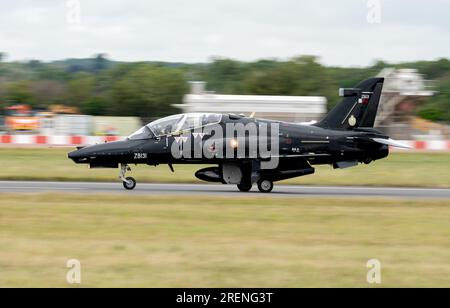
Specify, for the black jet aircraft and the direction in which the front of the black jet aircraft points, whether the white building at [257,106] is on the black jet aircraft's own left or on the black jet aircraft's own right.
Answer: on the black jet aircraft's own right

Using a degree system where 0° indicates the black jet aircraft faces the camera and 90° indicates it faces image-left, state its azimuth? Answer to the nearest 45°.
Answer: approximately 90°
